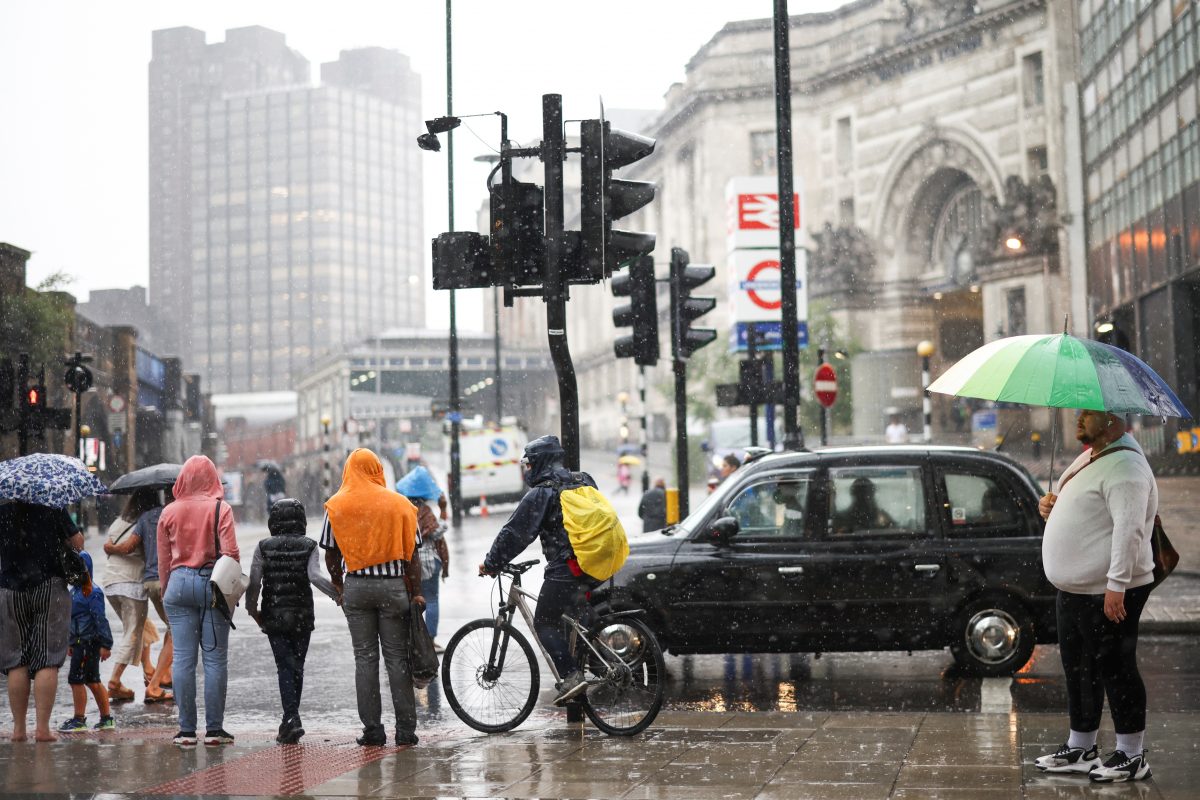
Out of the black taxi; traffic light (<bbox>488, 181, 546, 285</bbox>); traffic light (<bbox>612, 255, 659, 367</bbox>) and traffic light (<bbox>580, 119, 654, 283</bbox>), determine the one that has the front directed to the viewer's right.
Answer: traffic light (<bbox>580, 119, 654, 283</bbox>)

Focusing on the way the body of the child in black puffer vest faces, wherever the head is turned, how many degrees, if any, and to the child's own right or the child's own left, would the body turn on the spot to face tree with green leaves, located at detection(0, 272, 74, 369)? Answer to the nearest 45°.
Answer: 0° — they already face it

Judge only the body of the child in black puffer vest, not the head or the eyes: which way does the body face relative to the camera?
away from the camera

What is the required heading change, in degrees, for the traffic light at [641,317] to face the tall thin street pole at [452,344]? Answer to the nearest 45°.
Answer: approximately 90° to its right

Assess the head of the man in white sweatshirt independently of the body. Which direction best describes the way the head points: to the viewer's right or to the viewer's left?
to the viewer's left

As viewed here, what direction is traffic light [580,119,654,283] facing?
to the viewer's right

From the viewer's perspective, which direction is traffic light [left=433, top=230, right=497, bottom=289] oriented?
away from the camera

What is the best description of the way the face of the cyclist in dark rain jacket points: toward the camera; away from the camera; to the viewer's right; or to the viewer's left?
to the viewer's left

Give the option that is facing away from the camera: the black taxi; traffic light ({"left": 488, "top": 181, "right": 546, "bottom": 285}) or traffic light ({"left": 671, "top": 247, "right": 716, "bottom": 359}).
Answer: traffic light ({"left": 488, "top": 181, "right": 546, "bottom": 285})

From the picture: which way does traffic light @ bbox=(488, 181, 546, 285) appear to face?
away from the camera

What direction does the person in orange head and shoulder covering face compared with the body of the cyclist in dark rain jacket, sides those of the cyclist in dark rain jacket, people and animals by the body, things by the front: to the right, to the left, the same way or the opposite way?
to the right

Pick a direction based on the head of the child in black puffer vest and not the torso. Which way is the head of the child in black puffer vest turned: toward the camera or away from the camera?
away from the camera

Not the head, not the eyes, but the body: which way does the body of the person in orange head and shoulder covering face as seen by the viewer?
away from the camera

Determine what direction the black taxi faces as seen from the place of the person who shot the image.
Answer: facing to the left of the viewer

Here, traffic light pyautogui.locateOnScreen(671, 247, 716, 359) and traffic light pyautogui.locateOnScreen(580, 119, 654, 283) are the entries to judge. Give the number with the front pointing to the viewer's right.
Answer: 2

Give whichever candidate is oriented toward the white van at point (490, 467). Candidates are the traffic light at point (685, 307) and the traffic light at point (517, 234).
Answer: the traffic light at point (517, 234)

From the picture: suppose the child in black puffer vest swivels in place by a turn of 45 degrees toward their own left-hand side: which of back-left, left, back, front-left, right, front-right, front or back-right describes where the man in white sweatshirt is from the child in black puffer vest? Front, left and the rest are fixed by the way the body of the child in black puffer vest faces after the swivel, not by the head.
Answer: back

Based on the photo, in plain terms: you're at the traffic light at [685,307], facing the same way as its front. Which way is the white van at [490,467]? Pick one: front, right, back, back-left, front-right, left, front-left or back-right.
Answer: left
